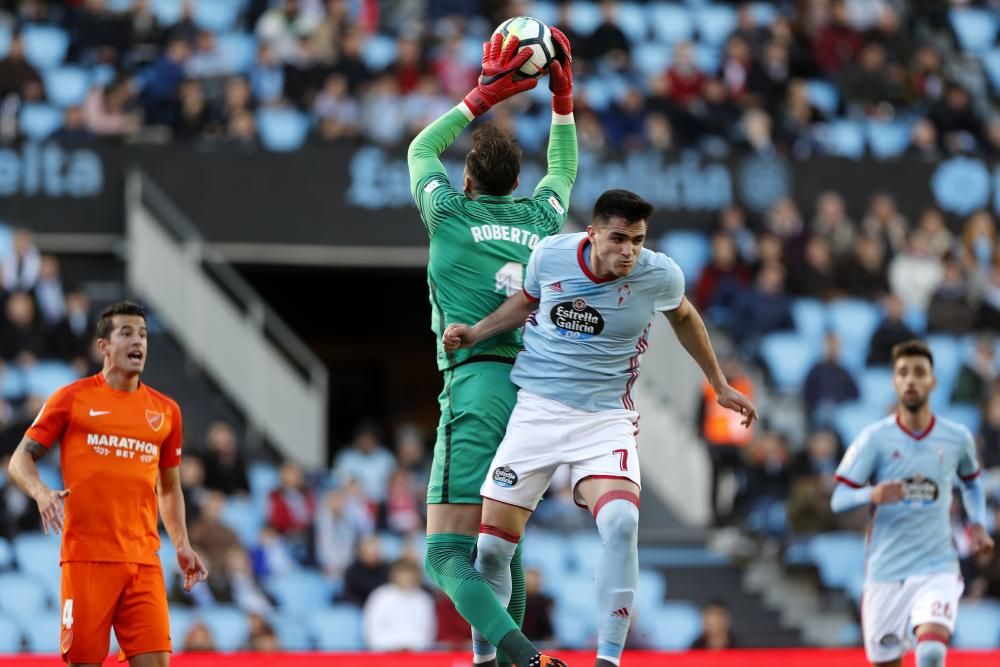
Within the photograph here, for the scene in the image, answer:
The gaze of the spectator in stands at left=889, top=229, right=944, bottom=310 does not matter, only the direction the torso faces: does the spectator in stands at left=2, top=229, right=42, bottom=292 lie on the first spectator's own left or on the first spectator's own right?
on the first spectator's own right

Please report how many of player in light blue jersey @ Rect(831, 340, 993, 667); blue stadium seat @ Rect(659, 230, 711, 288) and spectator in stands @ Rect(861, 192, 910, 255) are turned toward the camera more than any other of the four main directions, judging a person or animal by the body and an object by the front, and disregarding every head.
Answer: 3

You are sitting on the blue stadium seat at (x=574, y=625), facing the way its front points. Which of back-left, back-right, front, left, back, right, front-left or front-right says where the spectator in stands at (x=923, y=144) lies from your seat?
back-left

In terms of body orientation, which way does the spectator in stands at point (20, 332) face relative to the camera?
toward the camera

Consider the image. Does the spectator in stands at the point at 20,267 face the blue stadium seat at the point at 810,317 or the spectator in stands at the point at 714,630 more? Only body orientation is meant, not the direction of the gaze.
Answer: the spectator in stands

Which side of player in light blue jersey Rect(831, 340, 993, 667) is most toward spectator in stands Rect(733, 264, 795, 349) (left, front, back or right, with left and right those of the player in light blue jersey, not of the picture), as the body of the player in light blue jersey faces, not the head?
back

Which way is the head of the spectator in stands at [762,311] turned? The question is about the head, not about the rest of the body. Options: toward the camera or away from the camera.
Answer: toward the camera

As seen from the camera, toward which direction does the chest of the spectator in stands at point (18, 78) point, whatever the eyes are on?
toward the camera

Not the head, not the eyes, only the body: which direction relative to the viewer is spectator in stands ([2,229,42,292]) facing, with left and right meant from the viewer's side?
facing the viewer
